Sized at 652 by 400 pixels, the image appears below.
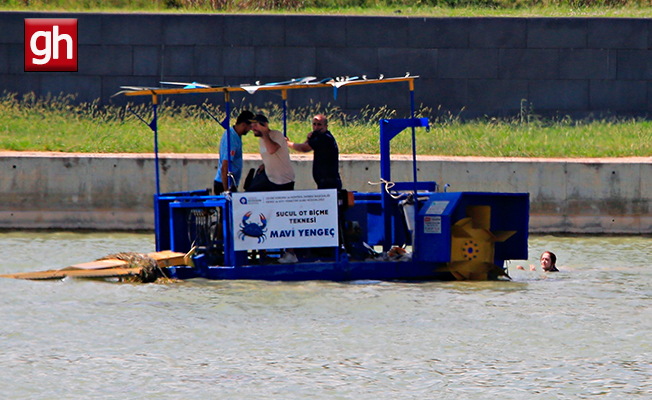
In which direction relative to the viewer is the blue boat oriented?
to the viewer's left

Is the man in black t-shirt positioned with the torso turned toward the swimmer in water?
no

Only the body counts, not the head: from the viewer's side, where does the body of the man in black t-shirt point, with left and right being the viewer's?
facing to the left of the viewer

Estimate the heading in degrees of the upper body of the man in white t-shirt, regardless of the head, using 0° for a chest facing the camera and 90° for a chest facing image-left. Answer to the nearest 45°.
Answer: approximately 90°

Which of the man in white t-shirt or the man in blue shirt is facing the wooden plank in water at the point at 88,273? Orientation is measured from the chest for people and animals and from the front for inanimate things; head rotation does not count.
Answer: the man in white t-shirt

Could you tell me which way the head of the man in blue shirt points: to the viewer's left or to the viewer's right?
to the viewer's right

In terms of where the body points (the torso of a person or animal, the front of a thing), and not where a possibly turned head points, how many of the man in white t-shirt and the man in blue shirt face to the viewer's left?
1

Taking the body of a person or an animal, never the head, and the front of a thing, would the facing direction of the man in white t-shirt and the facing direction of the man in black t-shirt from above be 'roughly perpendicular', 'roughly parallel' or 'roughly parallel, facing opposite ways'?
roughly parallel

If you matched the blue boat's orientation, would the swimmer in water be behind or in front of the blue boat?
behind

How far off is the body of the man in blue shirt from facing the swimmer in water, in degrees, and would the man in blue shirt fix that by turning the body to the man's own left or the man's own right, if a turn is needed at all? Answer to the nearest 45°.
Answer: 0° — they already face them

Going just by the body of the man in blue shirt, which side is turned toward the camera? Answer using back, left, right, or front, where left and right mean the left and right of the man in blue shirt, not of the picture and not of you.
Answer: right

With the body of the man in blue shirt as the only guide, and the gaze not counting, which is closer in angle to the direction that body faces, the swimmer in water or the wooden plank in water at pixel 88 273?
the swimmer in water

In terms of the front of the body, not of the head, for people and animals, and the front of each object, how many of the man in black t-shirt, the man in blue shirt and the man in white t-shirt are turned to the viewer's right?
1

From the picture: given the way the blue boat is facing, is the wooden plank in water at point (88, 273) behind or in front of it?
in front
